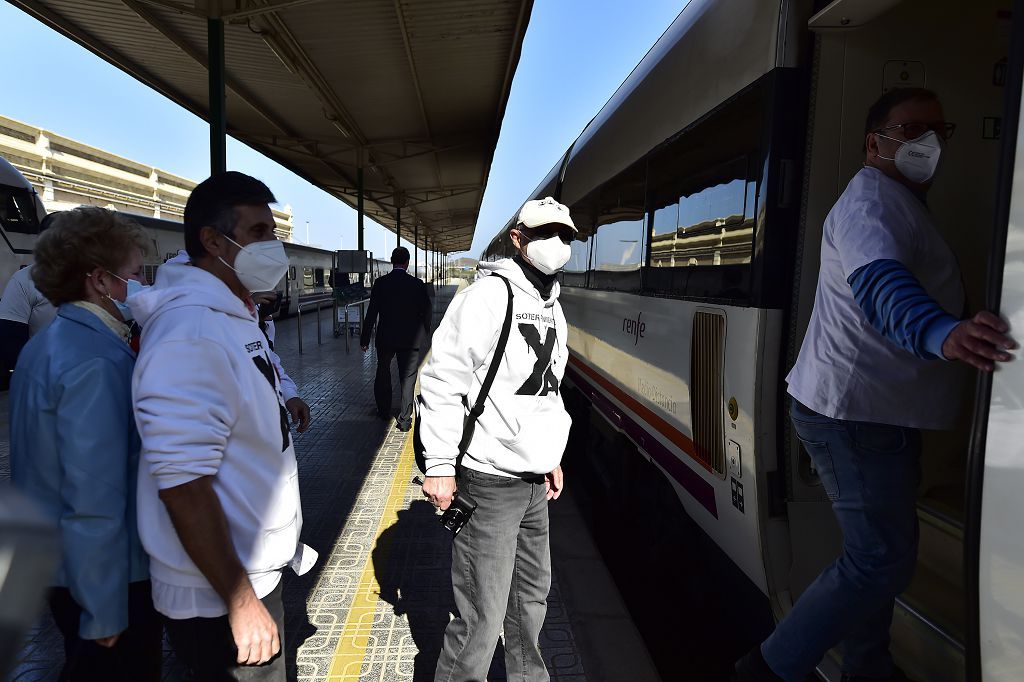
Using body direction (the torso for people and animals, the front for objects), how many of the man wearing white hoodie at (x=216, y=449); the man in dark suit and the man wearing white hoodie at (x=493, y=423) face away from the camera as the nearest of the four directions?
1

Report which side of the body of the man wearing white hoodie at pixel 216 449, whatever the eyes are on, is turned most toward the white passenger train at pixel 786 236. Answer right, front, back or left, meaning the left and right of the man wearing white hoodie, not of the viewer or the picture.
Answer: front

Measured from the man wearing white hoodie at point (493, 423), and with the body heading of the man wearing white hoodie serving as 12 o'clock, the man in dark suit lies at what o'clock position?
The man in dark suit is roughly at 7 o'clock from the man wearing white hoodie.

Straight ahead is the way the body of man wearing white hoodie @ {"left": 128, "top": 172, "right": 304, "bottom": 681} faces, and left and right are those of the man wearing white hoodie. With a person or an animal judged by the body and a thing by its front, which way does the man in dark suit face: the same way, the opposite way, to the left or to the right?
to the left

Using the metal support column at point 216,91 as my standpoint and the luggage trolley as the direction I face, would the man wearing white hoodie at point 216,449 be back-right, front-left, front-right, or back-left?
back-right

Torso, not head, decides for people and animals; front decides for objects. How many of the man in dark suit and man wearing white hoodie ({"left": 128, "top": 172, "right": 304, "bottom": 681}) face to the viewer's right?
1

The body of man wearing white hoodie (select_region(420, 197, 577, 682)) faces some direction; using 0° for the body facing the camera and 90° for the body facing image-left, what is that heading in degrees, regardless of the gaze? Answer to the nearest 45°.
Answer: approximately 315°

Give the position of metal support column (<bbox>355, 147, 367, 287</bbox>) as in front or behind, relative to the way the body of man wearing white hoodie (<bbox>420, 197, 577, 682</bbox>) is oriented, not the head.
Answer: behind

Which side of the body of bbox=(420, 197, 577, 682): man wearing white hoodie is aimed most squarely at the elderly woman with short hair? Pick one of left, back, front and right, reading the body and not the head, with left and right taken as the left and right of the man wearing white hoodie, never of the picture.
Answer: right

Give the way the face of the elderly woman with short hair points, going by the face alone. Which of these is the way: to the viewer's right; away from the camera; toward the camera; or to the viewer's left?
to the viewer's right

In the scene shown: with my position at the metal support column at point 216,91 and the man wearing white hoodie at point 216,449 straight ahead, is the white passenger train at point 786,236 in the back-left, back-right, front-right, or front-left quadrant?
front-left

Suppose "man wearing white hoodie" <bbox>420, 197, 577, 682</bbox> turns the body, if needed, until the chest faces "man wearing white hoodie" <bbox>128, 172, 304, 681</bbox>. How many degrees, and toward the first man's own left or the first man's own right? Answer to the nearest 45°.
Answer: approximately 90° to the first man's own right

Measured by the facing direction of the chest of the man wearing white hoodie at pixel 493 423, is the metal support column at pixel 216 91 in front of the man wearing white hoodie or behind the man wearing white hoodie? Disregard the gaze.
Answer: behind

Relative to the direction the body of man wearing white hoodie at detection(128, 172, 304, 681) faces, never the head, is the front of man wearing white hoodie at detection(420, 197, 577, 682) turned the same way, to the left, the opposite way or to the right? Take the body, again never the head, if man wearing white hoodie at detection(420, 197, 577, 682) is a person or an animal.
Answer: to the right

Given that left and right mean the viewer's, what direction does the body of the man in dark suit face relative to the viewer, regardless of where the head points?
facing away from the viewer

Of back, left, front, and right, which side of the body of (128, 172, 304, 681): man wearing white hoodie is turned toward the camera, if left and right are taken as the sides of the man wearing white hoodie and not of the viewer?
right

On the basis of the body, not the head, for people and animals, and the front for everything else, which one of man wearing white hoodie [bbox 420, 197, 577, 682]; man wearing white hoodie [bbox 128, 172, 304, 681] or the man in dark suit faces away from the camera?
the man in dark suit

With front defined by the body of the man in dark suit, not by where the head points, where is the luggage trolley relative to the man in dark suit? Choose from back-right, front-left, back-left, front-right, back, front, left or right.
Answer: front
